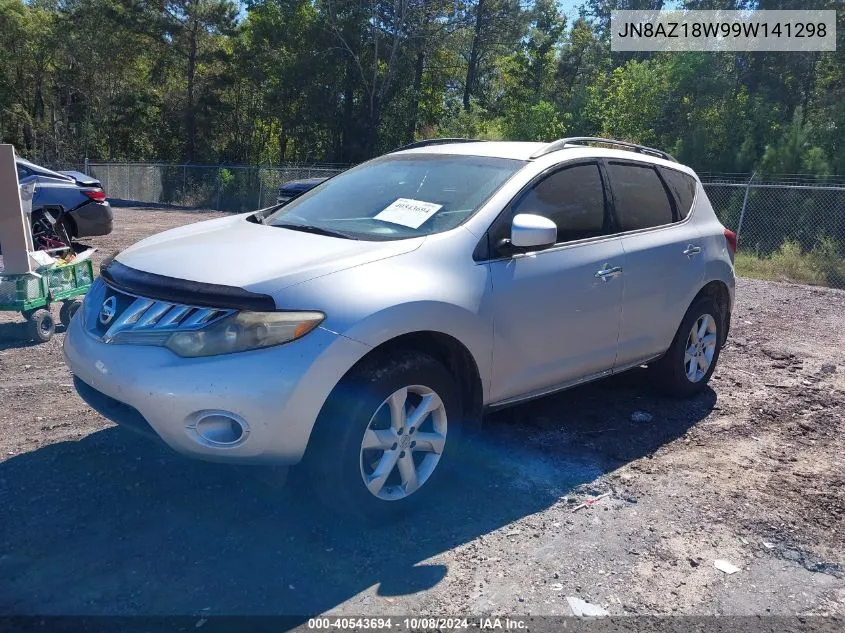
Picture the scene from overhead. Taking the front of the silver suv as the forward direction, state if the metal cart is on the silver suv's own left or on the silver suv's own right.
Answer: on the silver suv's own right

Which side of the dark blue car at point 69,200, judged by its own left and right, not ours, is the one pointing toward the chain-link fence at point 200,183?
right

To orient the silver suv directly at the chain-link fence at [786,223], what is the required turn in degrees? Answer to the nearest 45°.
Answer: approximately 180°

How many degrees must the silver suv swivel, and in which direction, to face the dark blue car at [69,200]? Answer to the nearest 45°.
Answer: approximately 90° to its right

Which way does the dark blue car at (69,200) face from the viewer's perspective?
to the viewer's left

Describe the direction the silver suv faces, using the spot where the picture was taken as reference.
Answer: facing the viewer and to the left of the viewer

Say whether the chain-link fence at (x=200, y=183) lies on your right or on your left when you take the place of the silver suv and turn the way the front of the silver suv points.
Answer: on your right

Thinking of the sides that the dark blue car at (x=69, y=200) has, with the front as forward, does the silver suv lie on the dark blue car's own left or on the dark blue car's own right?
on the dark blue car's own left

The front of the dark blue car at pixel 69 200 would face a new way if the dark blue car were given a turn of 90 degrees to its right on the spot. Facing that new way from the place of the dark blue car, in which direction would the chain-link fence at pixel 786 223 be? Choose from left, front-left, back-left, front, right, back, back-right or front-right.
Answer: right
